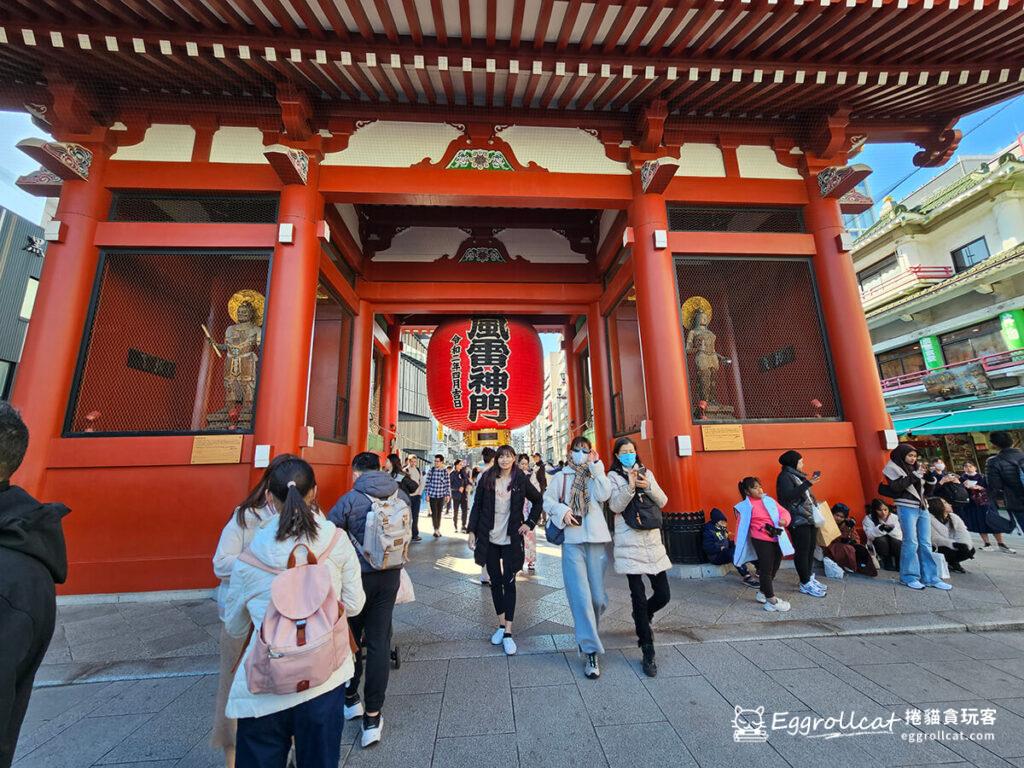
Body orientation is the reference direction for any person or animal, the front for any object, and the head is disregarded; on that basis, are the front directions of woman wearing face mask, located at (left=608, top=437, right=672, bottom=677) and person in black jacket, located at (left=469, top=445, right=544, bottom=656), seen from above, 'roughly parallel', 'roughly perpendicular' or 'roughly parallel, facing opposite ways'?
roughly parallel

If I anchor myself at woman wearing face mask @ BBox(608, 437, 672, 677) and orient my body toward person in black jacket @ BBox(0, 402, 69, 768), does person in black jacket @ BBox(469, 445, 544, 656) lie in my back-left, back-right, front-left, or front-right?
front-right

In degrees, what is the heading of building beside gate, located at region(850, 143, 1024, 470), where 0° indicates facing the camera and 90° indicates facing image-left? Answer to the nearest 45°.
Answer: approximately 45°

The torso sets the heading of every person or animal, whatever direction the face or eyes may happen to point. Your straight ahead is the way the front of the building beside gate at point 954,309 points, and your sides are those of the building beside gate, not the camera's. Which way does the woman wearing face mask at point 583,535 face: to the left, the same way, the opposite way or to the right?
to the left

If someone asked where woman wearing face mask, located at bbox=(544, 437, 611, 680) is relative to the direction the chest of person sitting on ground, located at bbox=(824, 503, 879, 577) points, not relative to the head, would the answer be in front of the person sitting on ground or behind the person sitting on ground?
in front

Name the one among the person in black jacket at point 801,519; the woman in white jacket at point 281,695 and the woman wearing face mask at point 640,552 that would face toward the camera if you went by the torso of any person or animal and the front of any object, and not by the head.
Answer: the woman wearing face mask

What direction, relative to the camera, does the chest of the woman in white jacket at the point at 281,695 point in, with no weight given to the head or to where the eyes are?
away from the camera

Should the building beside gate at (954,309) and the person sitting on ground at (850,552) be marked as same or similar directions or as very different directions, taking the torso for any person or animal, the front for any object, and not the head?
same or similar directions

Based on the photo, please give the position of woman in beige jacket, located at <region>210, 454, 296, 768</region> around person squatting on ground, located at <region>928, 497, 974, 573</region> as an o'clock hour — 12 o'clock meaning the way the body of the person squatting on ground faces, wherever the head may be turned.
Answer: The woman in beige jacket is roughly at 2 o'clock from the person squatting on ground.

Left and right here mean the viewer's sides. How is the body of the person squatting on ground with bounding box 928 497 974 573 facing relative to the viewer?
facing the viewer and to the right of the viewer

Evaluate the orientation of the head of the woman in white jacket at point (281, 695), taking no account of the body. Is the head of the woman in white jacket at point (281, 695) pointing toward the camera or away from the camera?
away from the camera

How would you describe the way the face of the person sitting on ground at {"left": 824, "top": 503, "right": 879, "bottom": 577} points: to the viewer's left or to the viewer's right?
to the viewer's left

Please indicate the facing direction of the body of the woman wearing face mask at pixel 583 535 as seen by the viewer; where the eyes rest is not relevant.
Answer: toward the camera

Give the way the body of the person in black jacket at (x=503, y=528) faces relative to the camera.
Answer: toward the camera
